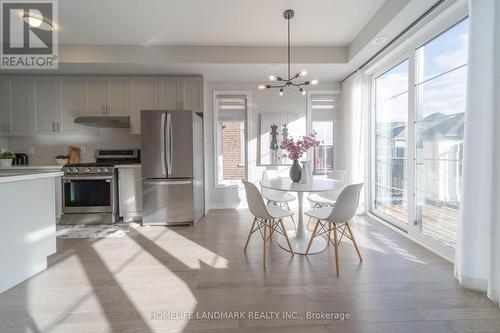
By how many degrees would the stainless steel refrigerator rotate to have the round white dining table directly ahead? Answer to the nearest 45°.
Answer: approximately 45° to its left

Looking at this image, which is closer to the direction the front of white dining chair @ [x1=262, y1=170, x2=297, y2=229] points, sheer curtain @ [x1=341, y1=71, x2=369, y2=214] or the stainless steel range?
the sheer curtain
